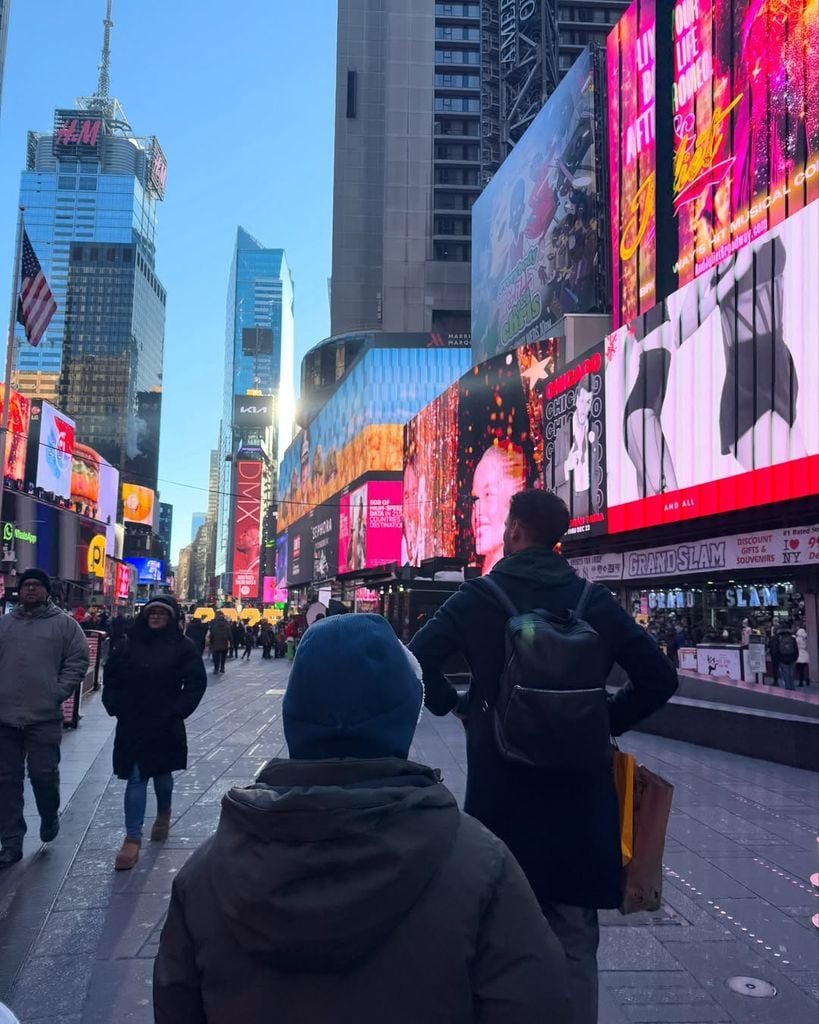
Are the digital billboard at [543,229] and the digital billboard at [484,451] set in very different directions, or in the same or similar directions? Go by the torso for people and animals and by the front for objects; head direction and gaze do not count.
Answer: same or similar directions

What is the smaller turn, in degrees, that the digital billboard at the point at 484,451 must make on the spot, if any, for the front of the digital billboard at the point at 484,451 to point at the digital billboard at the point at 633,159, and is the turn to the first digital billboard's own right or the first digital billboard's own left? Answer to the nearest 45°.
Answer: approximately 90° to the first digital billboard's own left

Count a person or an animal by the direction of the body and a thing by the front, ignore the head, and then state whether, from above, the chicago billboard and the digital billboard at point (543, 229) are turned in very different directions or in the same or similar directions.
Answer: same or similar directions

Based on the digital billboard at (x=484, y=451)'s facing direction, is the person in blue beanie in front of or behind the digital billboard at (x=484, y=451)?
in front

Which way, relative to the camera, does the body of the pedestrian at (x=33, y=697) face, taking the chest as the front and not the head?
toward the camera

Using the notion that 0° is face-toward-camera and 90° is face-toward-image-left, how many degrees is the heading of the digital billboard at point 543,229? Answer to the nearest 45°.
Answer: approximately 45°

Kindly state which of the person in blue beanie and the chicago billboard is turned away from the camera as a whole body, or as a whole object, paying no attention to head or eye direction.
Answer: the person in blue beanie

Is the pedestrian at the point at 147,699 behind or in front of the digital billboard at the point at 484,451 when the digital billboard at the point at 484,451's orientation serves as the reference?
in front

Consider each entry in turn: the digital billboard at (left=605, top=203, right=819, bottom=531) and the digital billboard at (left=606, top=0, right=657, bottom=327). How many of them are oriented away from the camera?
0

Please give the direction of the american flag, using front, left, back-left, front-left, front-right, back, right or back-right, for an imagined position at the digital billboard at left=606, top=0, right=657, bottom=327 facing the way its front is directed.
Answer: front

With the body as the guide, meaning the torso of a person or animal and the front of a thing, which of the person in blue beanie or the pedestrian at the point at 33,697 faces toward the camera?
the pedestrian

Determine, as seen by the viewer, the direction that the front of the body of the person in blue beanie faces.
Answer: away from the camera

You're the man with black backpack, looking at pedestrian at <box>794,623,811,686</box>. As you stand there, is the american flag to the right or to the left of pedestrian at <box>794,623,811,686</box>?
left

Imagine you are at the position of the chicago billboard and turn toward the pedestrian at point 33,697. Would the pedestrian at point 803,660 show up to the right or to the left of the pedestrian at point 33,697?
left

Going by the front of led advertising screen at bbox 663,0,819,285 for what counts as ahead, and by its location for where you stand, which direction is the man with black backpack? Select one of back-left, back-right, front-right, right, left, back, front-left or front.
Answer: front-left

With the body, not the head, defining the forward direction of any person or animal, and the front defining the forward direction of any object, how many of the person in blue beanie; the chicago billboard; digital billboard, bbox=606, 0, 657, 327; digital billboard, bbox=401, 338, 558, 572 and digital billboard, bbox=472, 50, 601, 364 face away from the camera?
1

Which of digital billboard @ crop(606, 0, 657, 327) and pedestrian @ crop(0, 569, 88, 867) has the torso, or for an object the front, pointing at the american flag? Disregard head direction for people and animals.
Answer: the digital billboard

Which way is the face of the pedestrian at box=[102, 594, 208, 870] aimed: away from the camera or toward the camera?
toward the camera

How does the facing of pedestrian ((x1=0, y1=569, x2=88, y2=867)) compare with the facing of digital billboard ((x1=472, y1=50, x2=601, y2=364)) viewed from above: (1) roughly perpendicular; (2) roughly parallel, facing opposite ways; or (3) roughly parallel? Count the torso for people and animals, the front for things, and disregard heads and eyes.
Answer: roughly perpendicular
